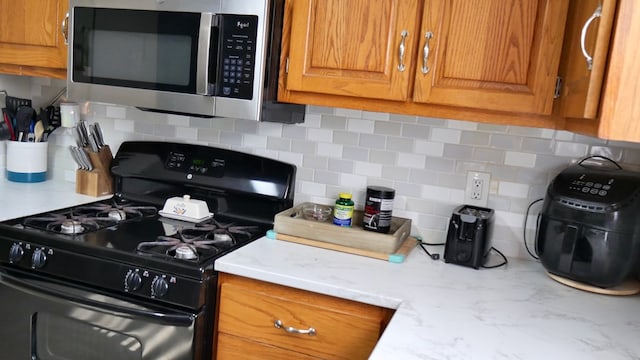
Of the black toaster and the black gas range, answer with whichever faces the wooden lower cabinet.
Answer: the black toaster

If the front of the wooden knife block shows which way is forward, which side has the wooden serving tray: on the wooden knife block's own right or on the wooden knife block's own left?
on the wooden knife block's own left

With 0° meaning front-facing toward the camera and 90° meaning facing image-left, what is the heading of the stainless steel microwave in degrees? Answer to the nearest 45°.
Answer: approximately 45°

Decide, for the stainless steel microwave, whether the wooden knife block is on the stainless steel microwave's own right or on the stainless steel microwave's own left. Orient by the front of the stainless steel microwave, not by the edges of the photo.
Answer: on the stainless steel microwave's own right

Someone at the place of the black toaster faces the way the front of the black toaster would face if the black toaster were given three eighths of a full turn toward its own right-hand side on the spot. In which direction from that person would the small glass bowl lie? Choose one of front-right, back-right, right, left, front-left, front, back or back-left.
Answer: left

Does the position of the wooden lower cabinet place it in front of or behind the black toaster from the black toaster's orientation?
in front

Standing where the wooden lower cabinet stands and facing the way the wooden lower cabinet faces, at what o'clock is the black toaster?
The black toaster is roughly at 7 o'clock from the wooden lower cabinet.

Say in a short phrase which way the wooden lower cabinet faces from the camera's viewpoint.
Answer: facing the viewer and to the left of the viewer

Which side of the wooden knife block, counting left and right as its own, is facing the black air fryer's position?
left

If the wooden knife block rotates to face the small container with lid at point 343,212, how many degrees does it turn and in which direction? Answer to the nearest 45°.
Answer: approximately 90° to its left

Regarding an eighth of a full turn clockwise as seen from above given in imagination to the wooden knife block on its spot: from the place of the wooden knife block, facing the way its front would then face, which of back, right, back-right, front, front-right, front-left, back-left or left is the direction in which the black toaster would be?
back-left

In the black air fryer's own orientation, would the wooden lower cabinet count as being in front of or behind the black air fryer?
in front
